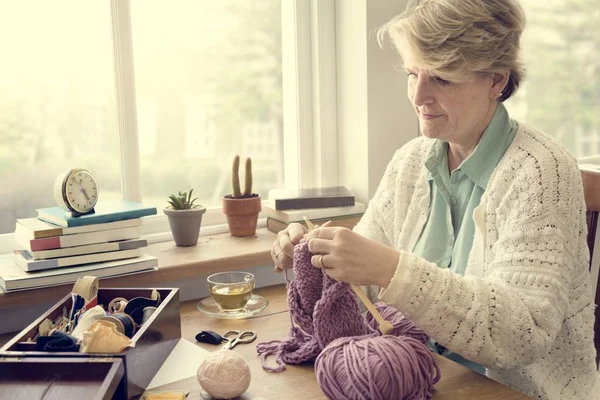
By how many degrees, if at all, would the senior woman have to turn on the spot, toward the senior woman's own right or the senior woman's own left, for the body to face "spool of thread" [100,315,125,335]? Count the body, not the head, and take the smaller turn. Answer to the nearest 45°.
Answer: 0° — they already face it

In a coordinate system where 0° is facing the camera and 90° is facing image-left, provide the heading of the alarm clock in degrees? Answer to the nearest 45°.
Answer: approximately 315°

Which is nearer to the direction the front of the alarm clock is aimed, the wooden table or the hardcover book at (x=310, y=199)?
the wooden table

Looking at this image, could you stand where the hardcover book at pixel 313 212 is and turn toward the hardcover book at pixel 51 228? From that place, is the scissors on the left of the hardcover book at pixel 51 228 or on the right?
left

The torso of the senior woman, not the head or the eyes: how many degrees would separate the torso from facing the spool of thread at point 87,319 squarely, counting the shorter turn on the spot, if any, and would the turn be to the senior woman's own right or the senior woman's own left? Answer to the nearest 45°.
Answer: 0° — they already face it

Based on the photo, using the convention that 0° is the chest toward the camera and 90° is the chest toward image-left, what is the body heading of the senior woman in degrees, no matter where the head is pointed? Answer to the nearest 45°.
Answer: approximately 45°

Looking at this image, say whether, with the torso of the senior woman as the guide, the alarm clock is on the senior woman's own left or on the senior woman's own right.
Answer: on the senior woman's own right
